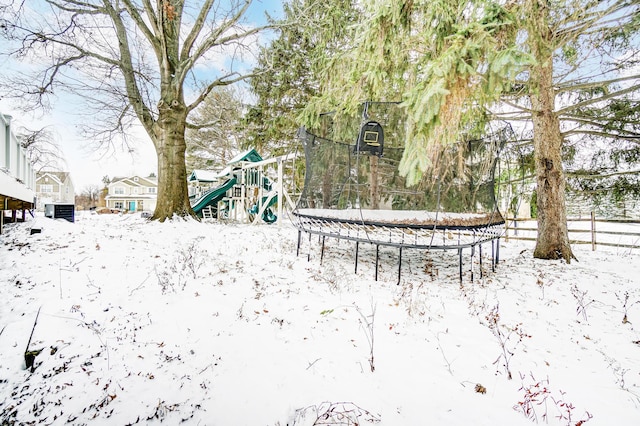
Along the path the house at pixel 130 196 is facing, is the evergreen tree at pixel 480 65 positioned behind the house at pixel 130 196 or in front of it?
in front

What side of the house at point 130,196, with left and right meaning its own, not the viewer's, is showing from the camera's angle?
front

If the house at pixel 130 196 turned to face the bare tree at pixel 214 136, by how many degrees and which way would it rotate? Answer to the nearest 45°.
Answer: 0° — it already faces it

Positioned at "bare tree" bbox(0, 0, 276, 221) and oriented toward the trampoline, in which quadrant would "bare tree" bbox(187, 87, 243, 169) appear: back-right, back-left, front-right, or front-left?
back-left

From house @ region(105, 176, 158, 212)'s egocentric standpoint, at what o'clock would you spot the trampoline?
The trampoline is roughly at 12 o'clock from the house.

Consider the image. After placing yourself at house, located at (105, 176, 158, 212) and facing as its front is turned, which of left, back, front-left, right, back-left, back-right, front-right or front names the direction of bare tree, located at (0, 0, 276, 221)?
front

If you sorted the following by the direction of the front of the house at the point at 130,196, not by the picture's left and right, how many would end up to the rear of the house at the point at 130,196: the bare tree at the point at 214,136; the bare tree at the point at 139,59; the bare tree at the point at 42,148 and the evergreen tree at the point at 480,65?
0

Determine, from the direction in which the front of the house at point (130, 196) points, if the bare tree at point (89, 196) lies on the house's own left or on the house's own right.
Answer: on the house's own right

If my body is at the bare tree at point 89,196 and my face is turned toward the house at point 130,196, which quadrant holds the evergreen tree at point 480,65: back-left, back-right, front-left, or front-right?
front-right
